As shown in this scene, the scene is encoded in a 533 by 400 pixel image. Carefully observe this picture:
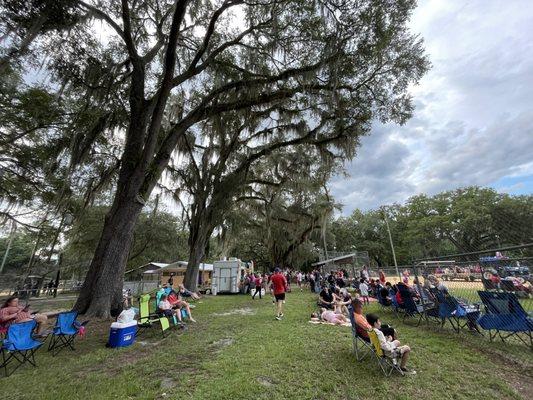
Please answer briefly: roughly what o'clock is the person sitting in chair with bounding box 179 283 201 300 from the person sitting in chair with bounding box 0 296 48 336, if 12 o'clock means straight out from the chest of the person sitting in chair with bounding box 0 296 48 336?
the person sitting in chair with bounding box 179 283 201 300 is roughly at 11 o'clock from the person sitting in chair with bounding box 0 296 48 336.

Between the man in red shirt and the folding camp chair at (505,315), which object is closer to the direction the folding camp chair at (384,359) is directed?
the folding camp chair

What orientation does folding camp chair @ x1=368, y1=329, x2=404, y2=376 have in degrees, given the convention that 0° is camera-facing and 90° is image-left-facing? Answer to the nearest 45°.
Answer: approximately 270°

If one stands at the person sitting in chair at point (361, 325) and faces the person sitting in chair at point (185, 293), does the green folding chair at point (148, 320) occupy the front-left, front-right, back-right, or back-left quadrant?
front-left

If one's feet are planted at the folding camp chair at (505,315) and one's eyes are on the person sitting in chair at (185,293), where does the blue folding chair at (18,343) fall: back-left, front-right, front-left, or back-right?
front-left

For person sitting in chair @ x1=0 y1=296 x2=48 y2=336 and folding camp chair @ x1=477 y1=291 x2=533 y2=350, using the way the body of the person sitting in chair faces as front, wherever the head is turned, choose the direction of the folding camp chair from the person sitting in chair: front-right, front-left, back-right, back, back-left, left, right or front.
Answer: front-right

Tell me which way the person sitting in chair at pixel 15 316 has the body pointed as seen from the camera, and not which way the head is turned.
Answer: to the viewer's right
